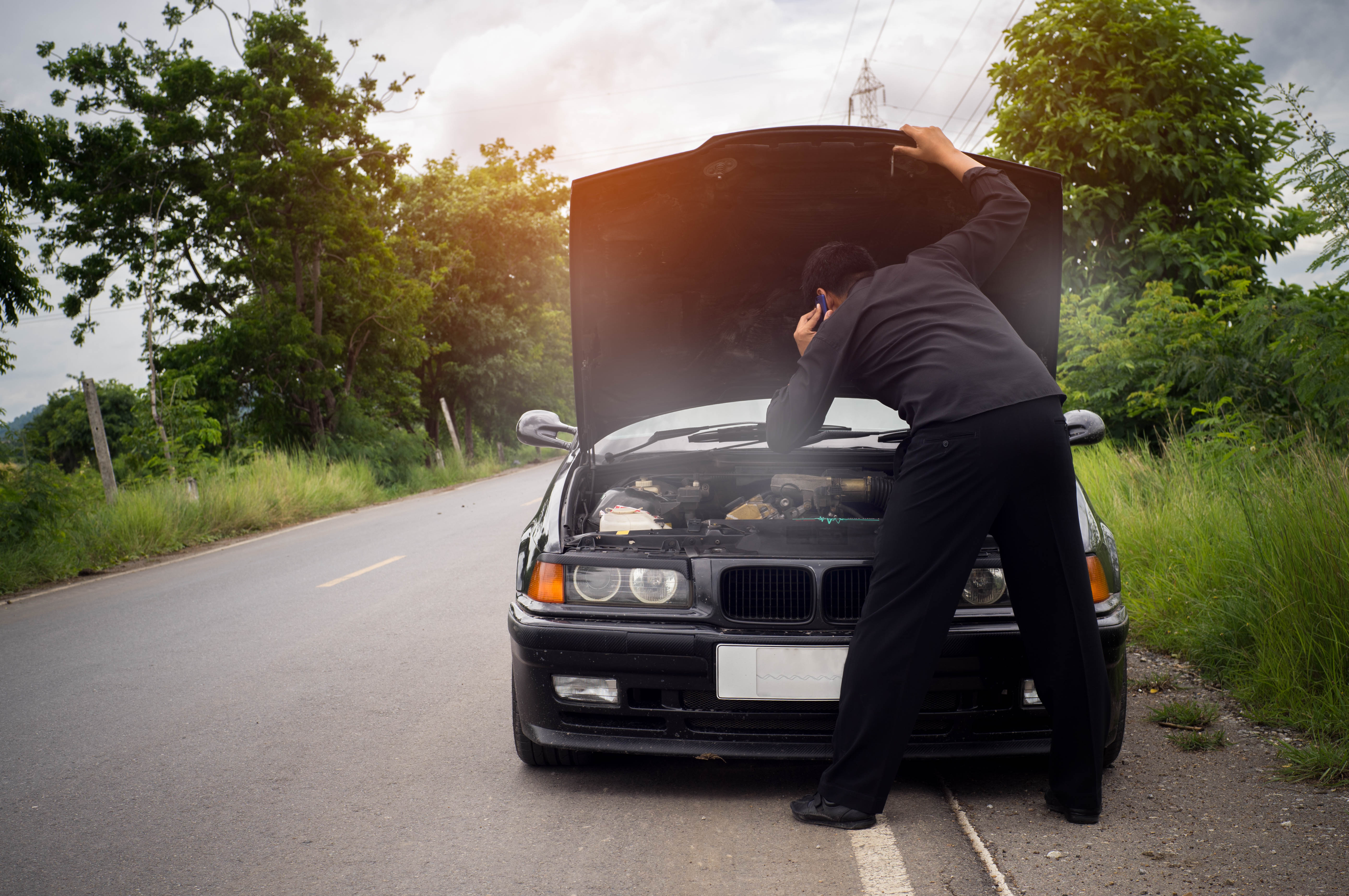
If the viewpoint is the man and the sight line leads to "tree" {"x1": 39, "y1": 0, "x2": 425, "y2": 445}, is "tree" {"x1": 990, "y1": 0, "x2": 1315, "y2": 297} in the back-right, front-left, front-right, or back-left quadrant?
front-right

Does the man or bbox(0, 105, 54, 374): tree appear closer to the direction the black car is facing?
the man

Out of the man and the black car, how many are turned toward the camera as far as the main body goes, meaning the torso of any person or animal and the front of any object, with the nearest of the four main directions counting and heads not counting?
1

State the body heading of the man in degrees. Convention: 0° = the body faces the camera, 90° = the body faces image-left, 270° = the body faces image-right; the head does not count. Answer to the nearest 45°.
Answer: approximately 135°

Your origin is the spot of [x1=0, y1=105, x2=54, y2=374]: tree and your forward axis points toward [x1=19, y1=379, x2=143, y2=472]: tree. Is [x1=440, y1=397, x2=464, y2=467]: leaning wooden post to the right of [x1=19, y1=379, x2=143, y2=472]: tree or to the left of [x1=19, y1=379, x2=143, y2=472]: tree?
right

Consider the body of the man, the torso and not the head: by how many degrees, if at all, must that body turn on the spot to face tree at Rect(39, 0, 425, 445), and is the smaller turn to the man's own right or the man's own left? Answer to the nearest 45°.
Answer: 0° — they already face it

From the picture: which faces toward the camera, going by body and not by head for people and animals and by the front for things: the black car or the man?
the black car

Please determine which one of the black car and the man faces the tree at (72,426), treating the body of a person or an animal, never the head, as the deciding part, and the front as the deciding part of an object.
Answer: the man

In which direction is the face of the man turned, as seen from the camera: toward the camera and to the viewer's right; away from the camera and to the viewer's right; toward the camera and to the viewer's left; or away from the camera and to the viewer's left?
away from the camera and to the viewer's left

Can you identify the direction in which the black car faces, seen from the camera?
facing the viewer

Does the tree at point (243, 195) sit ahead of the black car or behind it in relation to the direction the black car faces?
behind

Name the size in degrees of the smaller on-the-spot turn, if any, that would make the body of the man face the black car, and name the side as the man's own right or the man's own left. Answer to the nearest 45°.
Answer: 0° — they already face it

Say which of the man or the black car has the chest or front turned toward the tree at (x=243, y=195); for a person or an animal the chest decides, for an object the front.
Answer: the man

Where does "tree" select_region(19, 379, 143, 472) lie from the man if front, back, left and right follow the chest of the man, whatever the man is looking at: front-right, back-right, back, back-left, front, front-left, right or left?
front

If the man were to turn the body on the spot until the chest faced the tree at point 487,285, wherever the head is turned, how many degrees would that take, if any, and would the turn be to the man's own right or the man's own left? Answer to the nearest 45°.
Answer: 0° — they already face it
